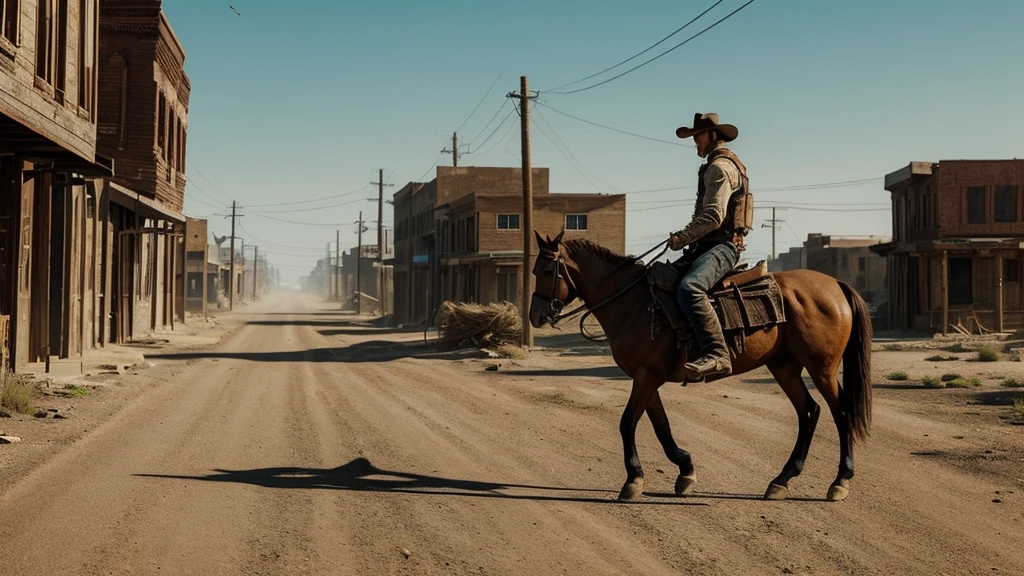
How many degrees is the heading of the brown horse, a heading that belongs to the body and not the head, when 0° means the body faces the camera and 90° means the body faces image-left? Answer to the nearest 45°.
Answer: approximately 90°

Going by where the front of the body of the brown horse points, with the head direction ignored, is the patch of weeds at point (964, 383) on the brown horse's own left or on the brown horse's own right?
on the brown horse's own right

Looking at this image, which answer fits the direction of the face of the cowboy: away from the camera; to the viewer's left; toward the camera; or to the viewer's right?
to the viewer's left

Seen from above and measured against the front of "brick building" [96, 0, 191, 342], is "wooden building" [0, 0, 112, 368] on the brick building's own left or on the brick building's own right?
on the brick building's own right

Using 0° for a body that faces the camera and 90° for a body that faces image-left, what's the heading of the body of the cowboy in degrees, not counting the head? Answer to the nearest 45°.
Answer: approximately 90°

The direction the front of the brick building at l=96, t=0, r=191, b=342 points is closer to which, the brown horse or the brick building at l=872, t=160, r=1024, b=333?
the brick building

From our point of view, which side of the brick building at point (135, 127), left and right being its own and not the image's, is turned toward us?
right

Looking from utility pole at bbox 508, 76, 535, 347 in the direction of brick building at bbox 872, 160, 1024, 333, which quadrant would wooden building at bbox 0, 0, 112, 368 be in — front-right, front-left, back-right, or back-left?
back-right
